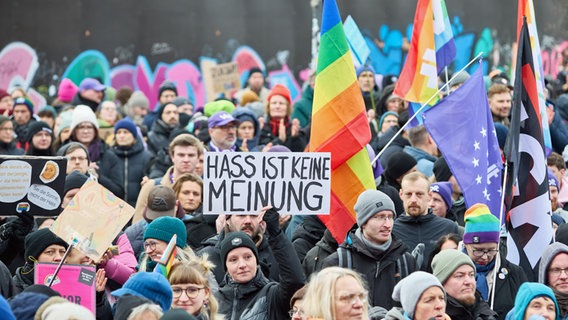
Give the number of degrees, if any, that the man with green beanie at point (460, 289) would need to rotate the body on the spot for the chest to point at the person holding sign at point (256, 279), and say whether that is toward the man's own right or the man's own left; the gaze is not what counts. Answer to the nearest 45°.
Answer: approximately 135° to the man's own right

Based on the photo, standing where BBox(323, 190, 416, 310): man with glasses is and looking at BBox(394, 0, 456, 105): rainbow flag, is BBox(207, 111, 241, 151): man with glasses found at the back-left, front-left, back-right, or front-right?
front-left

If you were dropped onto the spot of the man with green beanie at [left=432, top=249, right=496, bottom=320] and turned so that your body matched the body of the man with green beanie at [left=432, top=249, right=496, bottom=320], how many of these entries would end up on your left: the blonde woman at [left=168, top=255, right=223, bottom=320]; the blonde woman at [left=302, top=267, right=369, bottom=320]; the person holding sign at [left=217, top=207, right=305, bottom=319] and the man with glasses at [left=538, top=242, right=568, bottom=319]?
1

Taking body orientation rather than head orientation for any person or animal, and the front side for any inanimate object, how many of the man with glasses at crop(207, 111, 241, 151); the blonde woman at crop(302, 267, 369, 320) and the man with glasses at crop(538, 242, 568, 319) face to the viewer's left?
0

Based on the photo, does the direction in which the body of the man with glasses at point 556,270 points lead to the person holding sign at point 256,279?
no

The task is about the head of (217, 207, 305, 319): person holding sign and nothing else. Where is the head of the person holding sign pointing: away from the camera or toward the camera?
toward the camera

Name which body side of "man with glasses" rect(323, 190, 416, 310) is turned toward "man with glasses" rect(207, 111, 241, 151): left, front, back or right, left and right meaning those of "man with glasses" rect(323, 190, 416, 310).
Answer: back

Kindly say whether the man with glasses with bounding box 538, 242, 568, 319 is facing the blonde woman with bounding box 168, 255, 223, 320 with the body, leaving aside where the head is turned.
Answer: no

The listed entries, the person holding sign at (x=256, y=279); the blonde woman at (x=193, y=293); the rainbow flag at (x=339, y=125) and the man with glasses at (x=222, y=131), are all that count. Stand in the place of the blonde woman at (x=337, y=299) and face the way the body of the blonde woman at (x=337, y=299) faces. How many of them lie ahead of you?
0

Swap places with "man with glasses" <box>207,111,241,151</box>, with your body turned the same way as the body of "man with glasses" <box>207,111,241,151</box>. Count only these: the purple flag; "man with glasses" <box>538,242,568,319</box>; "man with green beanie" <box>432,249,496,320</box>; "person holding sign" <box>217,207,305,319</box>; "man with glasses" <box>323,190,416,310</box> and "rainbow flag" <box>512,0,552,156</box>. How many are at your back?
0

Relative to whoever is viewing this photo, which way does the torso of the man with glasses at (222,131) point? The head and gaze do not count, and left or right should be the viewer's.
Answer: facing the viewer and to the right of the viewer

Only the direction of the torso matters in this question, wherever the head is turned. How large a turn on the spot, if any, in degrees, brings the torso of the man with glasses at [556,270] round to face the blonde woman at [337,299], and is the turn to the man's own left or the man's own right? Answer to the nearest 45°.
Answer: approximately 90° to the man's own right

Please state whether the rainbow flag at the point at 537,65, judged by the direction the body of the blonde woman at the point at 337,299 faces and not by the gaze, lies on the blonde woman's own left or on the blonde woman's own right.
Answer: on the blonde woman's own left

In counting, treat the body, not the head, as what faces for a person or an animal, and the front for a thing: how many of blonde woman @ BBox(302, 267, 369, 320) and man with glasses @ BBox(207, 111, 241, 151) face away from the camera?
0

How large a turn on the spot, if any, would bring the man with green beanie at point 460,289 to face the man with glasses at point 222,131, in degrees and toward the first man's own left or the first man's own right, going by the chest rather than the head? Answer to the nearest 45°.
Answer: approximately 180°
